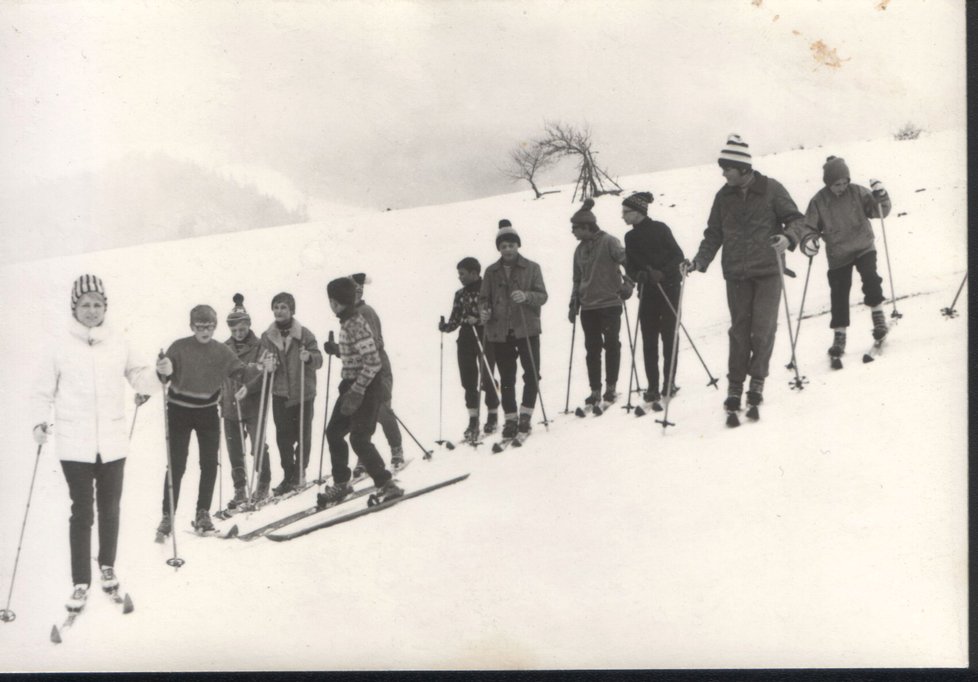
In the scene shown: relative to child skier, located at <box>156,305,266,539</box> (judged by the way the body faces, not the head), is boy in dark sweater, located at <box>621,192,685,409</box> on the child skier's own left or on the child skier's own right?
on the child skier's own left

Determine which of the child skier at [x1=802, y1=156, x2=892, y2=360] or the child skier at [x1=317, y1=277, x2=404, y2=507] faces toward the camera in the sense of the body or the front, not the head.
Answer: the child skier at [x1=802, y1=156, x2=892, y2=360]

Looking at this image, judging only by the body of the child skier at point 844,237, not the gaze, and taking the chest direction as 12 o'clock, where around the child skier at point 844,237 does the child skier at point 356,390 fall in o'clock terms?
the child skier at point 356,390 is roughly at 2 o'clock from the child skier at point 844,237.

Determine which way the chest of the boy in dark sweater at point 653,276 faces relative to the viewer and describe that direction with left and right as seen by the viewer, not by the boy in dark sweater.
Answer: facing the viewer and to the left of the viewer

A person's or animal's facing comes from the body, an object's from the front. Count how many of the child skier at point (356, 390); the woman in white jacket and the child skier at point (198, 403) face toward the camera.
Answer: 2

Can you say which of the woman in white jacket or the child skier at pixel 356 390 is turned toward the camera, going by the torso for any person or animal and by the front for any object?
the woman in white jacket

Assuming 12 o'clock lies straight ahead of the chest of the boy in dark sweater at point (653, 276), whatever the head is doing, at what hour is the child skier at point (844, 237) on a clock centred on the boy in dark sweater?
The child skier is roughly at 8 o'clock from the boy in dark sweater.

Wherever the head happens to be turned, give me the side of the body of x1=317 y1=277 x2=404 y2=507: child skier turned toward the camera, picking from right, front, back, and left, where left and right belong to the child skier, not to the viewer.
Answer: left

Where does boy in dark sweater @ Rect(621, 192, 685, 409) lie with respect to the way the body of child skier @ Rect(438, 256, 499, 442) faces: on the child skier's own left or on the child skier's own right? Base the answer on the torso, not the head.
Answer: on the child skier's own left

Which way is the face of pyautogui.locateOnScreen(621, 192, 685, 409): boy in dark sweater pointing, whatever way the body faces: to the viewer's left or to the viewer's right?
to the viewer's left
